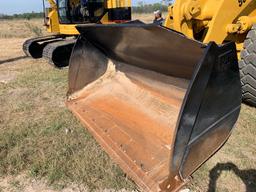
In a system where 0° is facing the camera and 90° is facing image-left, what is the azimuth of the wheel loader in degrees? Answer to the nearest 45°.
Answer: approximately 45°

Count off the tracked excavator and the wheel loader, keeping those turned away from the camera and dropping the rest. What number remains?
0

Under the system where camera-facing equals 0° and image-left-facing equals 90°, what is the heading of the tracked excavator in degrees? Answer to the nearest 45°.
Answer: approximately 45°

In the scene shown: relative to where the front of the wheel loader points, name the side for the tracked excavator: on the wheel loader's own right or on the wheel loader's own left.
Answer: on the wheel loader's own right
